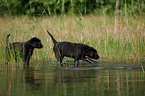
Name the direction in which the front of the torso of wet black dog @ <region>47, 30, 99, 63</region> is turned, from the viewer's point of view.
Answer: to the viewer's right

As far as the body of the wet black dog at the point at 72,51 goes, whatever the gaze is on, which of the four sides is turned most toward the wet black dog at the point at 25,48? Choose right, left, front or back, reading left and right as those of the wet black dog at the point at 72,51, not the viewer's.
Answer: back
